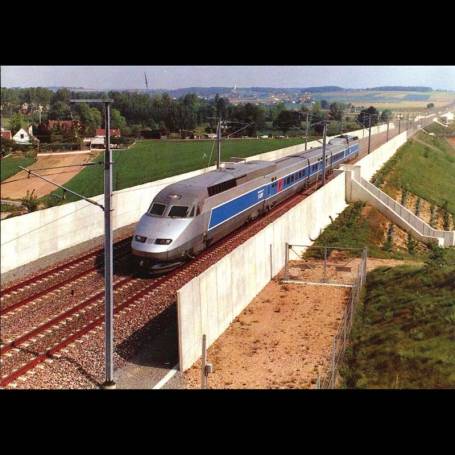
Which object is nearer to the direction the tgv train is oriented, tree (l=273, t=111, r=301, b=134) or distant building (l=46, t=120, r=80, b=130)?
the distant building

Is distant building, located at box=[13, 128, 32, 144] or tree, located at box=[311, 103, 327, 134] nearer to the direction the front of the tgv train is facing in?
the distant building

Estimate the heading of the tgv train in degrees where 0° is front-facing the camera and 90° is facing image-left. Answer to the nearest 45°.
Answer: approximately 45°

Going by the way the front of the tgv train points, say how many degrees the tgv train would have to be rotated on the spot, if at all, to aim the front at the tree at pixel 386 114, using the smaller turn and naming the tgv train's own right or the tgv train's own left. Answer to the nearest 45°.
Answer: approximately 180°

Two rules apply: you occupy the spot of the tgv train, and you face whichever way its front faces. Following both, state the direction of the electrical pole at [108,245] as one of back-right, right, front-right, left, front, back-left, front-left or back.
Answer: front-left
